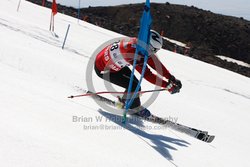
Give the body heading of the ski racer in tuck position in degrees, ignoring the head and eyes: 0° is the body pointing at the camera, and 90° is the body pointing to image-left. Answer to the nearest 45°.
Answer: approximately 270°
